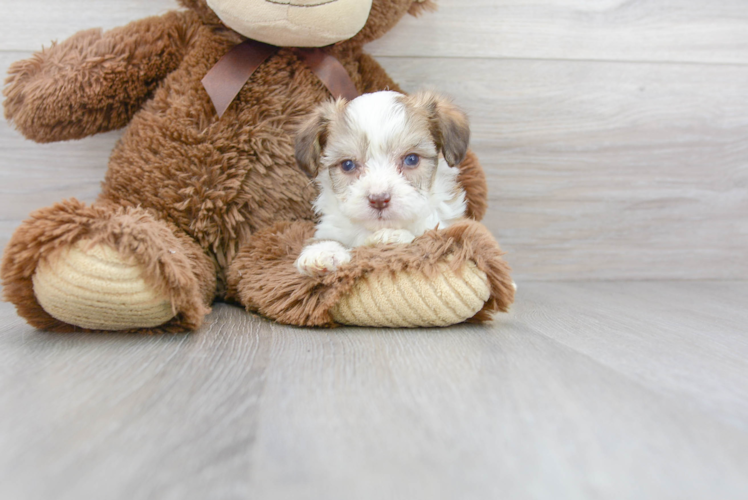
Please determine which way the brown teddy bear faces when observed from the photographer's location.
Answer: facing the viewer

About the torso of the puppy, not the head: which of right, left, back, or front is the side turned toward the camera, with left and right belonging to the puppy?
front
